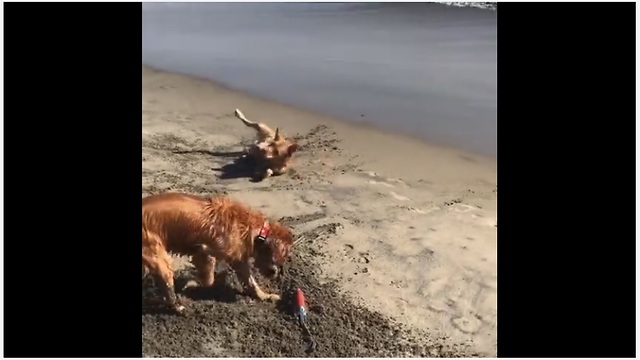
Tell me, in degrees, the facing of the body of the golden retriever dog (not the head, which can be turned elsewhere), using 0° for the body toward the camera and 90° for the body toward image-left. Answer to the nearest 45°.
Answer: approximately 270°
